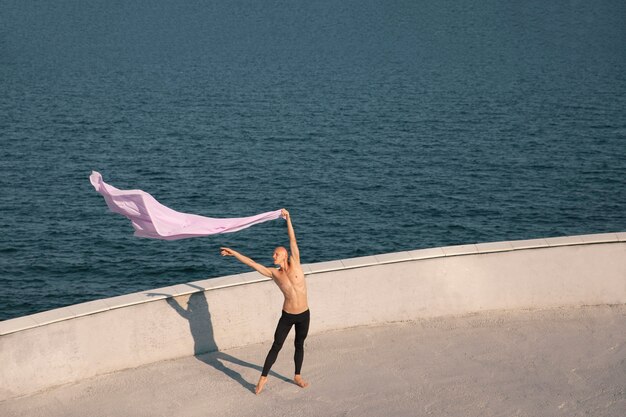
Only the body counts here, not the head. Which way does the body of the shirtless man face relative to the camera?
toward the camera

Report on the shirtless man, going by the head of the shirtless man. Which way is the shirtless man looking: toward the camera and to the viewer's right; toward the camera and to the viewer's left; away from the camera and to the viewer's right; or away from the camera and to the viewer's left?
toward the camera and to the viewer's left
